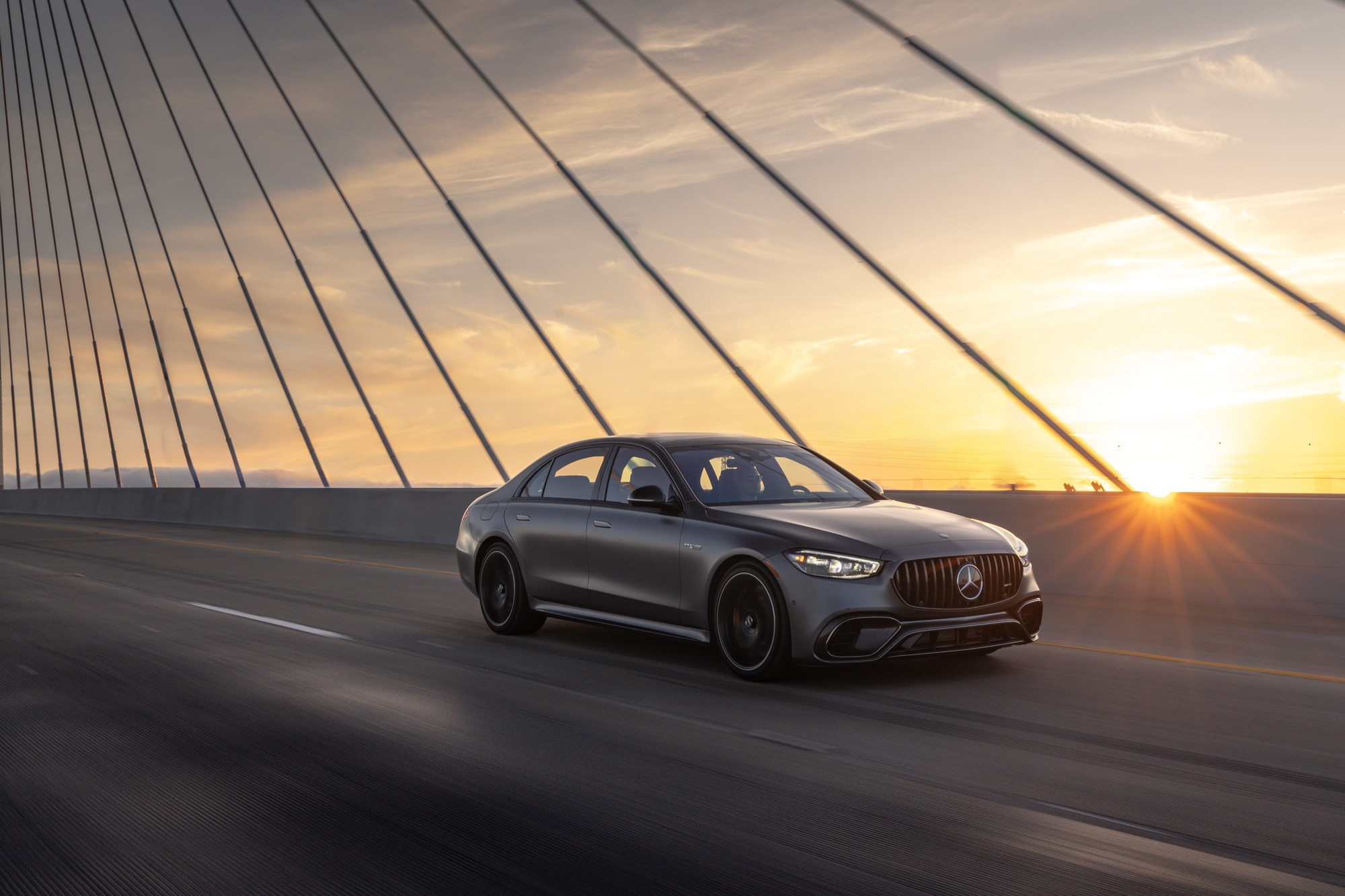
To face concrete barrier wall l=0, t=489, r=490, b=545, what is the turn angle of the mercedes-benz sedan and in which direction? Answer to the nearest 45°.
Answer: approximately 180°

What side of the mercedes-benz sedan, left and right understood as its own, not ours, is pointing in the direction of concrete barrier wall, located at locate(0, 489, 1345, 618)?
left

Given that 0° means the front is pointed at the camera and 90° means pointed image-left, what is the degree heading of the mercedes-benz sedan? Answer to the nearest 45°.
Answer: approximately 315°
